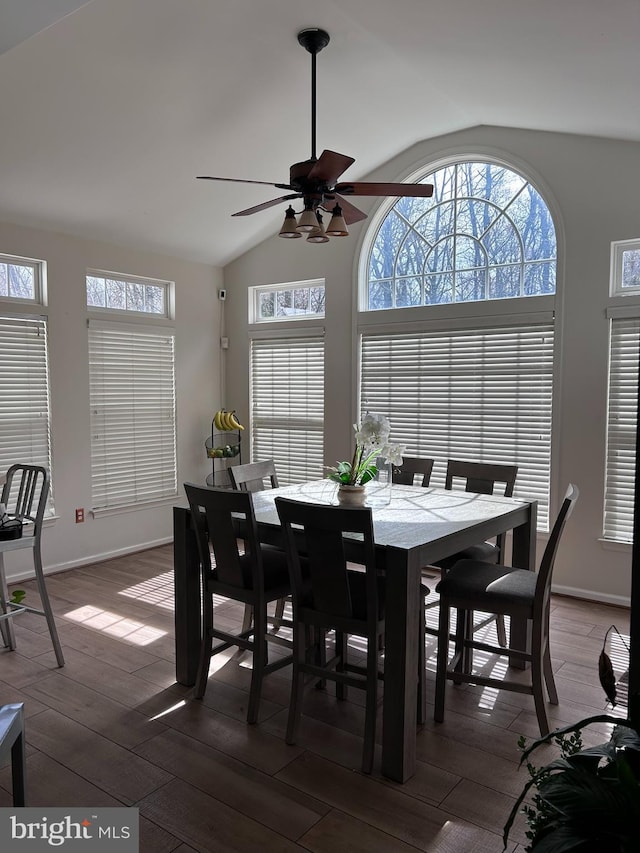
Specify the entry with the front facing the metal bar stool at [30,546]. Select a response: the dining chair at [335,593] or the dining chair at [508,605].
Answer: the dining chair at [508,605]

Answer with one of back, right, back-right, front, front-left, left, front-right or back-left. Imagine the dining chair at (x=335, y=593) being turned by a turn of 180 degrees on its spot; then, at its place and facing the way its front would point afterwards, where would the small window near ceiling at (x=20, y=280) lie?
right

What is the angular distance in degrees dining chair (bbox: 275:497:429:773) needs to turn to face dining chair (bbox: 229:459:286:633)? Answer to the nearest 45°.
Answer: approximately 90° to its left

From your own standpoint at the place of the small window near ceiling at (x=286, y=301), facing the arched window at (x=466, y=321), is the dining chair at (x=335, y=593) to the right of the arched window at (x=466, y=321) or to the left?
right

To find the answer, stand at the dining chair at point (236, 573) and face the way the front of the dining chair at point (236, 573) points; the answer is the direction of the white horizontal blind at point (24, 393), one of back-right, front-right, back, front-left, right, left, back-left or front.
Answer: left

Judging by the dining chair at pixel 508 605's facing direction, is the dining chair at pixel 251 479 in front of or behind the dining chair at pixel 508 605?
in front

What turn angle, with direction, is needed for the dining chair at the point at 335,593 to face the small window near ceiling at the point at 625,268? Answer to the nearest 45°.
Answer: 0° — it already faces it

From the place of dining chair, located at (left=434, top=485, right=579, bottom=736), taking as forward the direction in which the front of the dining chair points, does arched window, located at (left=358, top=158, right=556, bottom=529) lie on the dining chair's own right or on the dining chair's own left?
on the dining chair's own right

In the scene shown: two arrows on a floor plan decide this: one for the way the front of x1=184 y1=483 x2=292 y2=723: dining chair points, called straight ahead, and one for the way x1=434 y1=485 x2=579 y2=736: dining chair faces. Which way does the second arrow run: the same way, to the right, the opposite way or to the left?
to the left

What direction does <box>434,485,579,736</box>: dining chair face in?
to the viewer's left

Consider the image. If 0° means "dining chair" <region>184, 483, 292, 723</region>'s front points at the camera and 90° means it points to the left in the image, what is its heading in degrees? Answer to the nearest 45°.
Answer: approximately 225°

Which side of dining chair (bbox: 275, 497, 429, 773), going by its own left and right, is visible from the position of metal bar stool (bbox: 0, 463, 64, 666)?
left

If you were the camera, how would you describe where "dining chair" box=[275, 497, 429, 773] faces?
facing away from the viewer and to the right of the viewer
